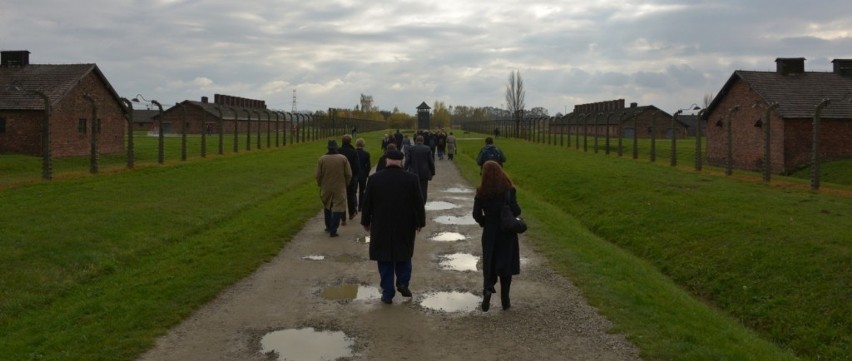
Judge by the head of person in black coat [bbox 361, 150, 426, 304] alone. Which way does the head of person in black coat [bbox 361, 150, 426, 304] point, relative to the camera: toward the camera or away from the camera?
away from the camera

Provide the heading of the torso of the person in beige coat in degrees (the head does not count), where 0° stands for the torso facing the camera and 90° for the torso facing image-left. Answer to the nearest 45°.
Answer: approximately 180°

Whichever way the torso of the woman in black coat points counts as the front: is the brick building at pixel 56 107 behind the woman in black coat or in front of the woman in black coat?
in front

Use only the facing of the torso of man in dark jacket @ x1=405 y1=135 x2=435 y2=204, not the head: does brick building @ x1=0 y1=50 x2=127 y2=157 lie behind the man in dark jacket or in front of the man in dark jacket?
in front

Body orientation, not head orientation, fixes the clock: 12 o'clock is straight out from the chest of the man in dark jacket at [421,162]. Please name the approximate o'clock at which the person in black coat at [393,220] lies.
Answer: The person in black coat is roughly at 6 o'clock from the man in dark jacket.

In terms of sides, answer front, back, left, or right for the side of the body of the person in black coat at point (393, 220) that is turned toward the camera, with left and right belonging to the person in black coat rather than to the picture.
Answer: back

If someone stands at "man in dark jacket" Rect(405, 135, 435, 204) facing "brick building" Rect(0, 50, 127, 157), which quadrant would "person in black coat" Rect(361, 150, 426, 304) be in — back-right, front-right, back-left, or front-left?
back-left

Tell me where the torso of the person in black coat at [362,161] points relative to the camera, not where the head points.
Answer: away from the camera

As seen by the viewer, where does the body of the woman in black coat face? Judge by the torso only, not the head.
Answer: away from the camera

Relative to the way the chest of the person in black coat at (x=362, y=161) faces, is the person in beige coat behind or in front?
behind

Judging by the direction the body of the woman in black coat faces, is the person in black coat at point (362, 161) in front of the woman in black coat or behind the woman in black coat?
in front

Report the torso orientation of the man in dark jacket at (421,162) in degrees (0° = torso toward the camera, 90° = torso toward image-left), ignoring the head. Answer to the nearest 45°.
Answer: approximately 180°

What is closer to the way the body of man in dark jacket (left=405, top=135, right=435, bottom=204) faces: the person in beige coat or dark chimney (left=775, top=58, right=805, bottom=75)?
the dark chimney

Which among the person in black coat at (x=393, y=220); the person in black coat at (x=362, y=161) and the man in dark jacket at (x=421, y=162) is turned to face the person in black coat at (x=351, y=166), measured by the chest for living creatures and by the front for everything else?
the person in black coat at (x=393, y=220)
